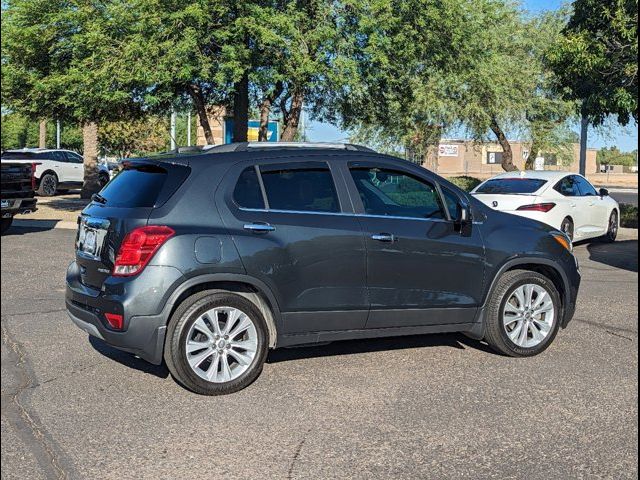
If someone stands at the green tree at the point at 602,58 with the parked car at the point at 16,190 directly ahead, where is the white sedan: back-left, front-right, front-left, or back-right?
front-left

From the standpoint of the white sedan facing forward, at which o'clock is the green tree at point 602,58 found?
The green tree is roughly at 11 o'clock from the white sedan.

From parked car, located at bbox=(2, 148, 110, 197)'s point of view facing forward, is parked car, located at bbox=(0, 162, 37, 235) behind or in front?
behind

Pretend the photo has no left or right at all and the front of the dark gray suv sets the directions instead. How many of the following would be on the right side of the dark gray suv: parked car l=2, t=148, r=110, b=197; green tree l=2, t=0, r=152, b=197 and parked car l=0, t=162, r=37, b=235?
0

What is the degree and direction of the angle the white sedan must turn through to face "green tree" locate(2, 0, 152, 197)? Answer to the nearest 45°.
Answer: approximately 135° to its left

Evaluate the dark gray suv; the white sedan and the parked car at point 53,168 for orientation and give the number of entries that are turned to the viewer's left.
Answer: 0

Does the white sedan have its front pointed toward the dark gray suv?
no

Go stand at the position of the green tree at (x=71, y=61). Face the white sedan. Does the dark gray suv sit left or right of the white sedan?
right

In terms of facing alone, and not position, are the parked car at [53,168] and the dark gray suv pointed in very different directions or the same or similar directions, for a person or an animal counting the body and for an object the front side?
same or similar directions

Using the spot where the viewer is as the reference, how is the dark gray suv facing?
facing away from the viewer and to the right of the viewer

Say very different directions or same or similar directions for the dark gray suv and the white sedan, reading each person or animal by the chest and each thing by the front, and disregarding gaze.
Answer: same or similar directions

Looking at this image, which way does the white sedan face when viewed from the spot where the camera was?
facing away from the viewer and to the right of the viewer
